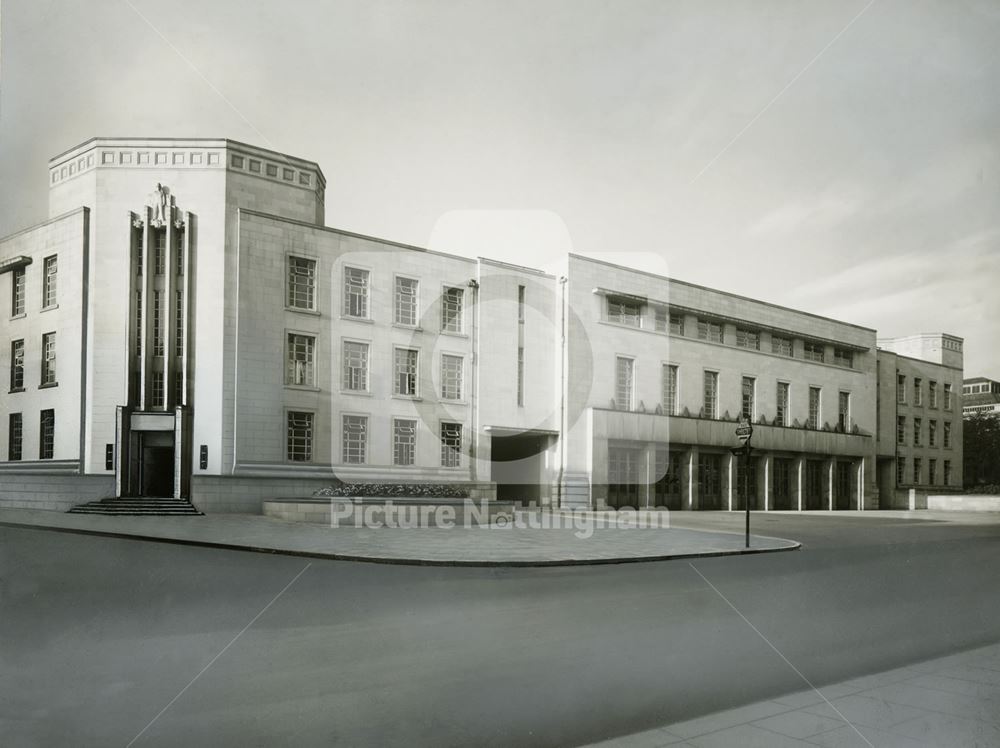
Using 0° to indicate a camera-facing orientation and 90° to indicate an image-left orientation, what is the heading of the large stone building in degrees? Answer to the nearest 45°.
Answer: approximately 0°
